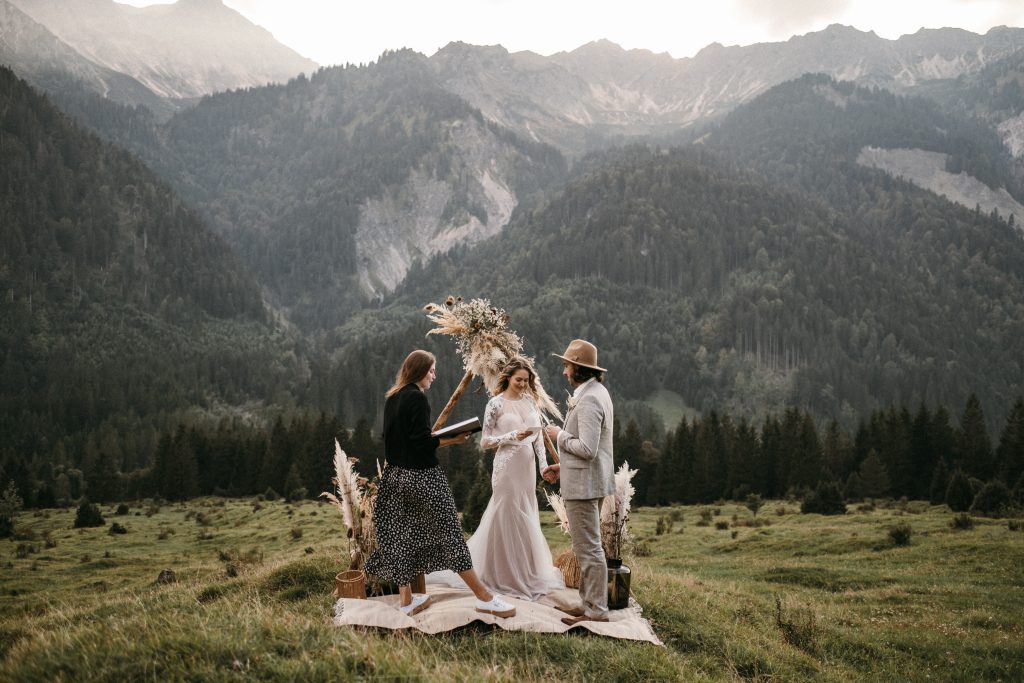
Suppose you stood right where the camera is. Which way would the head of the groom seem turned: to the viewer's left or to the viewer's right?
to the viewer's left

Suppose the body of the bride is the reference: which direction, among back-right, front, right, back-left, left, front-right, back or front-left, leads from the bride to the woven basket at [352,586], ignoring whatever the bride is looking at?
back-right

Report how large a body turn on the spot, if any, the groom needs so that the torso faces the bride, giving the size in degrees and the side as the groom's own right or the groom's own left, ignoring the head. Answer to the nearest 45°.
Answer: approximately 45° to the groom's own right

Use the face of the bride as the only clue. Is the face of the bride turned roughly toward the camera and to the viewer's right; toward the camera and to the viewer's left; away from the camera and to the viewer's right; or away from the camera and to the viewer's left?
toward the camera and to the viewer's right

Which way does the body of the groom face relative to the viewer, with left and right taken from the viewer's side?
facing to the left of the viewer

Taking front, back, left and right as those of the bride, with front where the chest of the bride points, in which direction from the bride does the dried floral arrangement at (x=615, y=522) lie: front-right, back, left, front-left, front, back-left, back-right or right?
front-left

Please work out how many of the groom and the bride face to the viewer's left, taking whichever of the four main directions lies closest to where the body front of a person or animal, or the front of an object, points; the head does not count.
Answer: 1

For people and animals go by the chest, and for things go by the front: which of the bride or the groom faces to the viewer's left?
the groom

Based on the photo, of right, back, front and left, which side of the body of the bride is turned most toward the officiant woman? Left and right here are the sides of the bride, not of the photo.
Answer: right

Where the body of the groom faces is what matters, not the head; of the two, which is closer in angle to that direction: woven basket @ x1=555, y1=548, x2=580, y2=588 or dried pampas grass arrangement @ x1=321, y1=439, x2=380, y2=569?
the dried pampas grass arrangement

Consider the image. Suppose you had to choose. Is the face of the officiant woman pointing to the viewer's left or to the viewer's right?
to the viewer's right

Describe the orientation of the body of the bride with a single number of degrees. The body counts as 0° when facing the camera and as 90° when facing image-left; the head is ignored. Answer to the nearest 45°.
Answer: approximately 315°

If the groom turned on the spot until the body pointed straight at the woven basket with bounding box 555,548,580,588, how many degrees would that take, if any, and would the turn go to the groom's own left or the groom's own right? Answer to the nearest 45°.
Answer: approximately 90° to the groom's own right
